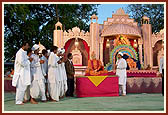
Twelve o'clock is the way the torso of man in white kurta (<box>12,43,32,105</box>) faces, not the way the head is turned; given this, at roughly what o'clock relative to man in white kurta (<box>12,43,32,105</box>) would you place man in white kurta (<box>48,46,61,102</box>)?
man in white kurta (<box>48,46,61,102</box>) is roughly at 11 o'clock from man in white kurta (<box>12,43,32,105</box>).

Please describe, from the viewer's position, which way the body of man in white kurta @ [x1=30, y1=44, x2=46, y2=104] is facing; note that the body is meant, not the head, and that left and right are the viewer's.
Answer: facing to the right of the viewer

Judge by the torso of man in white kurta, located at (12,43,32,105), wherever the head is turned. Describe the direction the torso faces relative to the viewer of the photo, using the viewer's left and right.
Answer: facing to the right of the viewer

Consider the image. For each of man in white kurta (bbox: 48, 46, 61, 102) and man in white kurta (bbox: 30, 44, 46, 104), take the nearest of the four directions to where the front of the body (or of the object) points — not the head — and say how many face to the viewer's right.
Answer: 2

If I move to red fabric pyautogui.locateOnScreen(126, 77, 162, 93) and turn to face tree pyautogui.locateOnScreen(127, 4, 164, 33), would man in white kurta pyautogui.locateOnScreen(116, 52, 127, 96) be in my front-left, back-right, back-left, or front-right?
back-left

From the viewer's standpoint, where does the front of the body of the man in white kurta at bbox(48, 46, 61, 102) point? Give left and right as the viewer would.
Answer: facing to the right of the viewer

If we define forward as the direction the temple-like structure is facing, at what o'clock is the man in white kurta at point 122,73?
The man in white kurta is roughly at 12 o'clock from the temple-like structure.

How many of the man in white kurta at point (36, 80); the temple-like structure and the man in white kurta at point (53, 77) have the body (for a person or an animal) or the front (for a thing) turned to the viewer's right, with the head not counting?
2

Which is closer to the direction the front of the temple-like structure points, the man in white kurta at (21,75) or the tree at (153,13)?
the man in white kurta

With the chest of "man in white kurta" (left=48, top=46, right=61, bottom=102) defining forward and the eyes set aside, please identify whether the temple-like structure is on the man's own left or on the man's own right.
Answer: on the man's own left

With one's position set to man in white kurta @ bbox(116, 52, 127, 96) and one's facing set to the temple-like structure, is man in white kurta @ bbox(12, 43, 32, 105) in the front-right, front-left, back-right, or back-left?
back-left

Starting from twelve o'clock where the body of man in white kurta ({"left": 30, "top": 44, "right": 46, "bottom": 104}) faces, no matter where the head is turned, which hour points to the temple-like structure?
The temple-like structure is roughly at 10 o'clock from the man in white kurta.

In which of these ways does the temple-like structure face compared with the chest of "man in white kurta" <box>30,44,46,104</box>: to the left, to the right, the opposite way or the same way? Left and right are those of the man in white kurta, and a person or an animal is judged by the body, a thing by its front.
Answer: to the right
